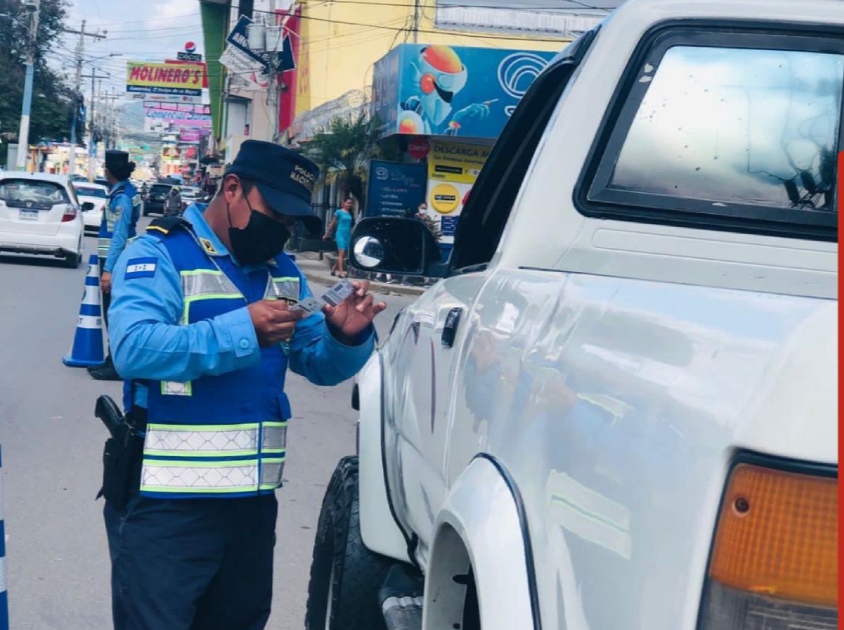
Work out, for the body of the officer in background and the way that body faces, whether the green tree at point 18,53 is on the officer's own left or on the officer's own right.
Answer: on the officer's own right

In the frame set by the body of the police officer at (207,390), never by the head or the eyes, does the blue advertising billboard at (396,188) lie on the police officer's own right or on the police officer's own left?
on the police officer's own left

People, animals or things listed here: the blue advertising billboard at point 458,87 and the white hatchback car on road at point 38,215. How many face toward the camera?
1

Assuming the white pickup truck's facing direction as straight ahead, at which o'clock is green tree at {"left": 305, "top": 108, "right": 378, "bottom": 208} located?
The green tree is roughly at 1 o'clock from the white pickup truck.

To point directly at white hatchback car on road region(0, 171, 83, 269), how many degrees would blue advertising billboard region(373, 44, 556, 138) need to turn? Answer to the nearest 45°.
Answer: approximately 45° to its right

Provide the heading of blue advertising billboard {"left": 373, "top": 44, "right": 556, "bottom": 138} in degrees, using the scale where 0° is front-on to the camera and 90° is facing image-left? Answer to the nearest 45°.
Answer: approximately 0°

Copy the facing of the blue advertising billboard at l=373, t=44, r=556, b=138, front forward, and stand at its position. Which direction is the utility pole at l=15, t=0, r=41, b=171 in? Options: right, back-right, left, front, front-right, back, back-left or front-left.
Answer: back-right

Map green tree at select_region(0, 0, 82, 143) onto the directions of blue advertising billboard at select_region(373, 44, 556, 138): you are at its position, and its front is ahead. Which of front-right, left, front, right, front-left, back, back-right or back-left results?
back-right

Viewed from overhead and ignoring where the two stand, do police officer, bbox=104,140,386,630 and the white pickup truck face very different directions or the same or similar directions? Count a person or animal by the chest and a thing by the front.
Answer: very different directions

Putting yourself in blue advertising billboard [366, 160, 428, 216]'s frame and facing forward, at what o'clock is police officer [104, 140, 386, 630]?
The police officer is roughly at 12 o'clock from the blue advertising billboard.

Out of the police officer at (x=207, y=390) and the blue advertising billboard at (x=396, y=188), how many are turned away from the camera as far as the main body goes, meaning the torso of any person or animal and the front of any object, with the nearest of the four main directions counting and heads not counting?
0

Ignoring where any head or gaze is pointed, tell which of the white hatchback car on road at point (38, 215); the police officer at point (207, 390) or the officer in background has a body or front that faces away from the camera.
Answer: the white hatchback car on road
